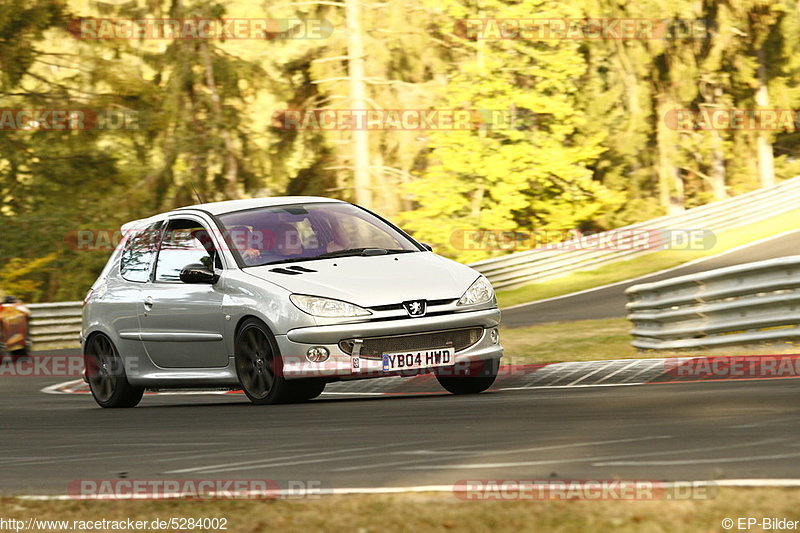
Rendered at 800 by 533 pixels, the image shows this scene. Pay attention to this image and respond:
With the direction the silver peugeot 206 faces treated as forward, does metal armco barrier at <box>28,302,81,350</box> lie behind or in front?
behind

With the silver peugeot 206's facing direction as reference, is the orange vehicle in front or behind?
behind

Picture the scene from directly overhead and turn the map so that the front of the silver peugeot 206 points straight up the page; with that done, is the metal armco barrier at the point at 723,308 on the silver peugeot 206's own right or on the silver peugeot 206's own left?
on the silver peugeot 206's own left

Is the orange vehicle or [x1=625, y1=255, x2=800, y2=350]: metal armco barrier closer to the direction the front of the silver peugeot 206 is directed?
the metal armco barrier

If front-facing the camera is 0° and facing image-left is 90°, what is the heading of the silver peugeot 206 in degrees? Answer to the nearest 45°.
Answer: approximately 315°

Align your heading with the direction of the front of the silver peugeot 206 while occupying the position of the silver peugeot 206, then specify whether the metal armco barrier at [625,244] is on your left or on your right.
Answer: on your left
